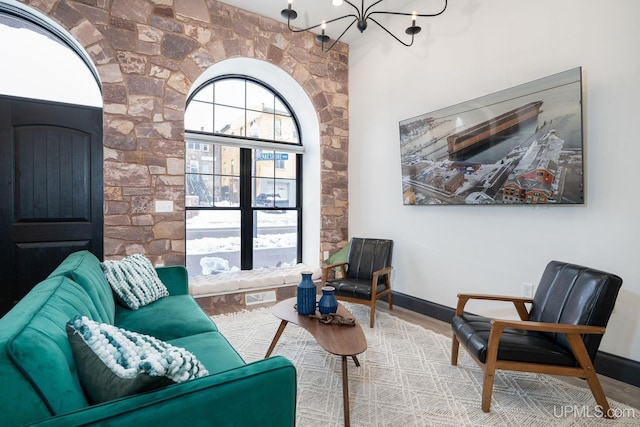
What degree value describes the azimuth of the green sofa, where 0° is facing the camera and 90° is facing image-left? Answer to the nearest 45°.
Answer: approximately 270°

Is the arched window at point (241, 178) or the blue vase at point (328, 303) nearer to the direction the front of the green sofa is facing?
the blue vase

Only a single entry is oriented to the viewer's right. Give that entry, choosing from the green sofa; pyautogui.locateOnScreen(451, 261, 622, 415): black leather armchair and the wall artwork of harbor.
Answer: the green sofa

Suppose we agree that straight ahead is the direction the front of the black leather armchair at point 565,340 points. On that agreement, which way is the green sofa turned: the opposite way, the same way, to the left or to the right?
the opposite way

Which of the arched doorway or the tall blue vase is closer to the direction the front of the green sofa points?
the tall blue vase

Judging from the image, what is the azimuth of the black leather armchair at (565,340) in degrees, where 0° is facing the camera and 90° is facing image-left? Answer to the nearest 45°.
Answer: approximately 45°

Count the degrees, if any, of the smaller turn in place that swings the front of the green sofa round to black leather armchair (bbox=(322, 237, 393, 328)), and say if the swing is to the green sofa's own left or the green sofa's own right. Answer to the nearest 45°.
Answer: approximately 45° to the green sofa's own left

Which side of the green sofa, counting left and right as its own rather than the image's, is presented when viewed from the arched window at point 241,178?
left
